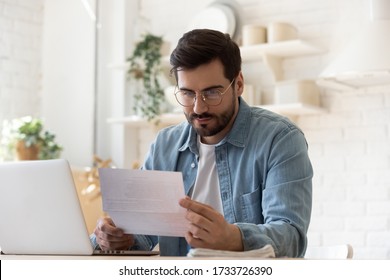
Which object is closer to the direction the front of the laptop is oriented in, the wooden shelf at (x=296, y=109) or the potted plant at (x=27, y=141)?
the wooden shelf

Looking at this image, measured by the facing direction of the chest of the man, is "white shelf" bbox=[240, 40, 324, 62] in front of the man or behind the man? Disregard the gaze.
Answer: behind

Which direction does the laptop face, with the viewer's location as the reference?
facing away from the viewer and to the right of the viewer

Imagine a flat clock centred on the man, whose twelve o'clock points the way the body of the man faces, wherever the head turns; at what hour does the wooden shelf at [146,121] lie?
The wooden shelf is roughly at 4 o'clock from the man.

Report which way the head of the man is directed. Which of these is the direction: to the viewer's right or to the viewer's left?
to the viewer's left

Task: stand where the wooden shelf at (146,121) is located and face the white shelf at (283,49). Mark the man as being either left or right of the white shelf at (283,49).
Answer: right

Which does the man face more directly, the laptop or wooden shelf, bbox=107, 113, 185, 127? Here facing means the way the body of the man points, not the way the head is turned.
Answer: the laptop

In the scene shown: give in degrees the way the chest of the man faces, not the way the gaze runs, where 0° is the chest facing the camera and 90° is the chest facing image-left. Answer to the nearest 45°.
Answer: approximately 45°

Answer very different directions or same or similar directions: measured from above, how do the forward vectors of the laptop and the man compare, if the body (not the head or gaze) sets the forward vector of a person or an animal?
very different directions
